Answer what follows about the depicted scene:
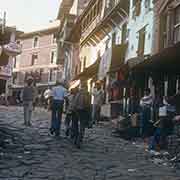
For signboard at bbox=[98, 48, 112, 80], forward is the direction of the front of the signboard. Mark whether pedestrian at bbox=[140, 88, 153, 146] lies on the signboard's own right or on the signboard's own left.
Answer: on the signboard's own left

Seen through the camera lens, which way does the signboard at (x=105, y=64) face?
facing the viewer and to the left of the viewer

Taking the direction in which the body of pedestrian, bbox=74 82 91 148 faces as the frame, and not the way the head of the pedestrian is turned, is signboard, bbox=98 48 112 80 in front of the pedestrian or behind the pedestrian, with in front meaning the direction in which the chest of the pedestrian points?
in front

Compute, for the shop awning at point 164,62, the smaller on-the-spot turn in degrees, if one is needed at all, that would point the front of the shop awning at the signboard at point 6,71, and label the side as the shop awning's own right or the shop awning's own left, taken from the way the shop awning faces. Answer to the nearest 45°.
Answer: approximately 45° to the shop awning's own right

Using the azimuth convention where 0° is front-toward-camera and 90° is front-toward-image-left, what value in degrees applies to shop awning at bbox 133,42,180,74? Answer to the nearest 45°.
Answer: approximately 90°

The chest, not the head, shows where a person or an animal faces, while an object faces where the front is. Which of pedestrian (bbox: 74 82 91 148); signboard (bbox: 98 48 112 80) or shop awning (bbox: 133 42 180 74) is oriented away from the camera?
the pedestrian

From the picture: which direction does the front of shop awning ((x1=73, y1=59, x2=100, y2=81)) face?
to the viewer's left

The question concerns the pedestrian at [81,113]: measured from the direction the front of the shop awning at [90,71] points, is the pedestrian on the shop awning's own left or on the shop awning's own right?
on the shop awning's own left

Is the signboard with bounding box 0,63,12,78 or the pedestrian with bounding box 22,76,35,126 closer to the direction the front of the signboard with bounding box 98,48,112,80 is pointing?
the pedestrian

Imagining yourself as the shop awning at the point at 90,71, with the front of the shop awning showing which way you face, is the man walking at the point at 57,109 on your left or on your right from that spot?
on your left

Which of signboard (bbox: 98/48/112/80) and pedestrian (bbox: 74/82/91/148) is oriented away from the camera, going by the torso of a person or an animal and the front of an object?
the pedestrian

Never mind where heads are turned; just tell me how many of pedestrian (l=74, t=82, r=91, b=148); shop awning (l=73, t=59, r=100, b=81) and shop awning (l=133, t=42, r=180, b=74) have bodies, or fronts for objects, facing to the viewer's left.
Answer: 2

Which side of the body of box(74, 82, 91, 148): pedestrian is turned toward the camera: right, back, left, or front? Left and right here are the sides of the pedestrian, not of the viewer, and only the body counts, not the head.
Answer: back
